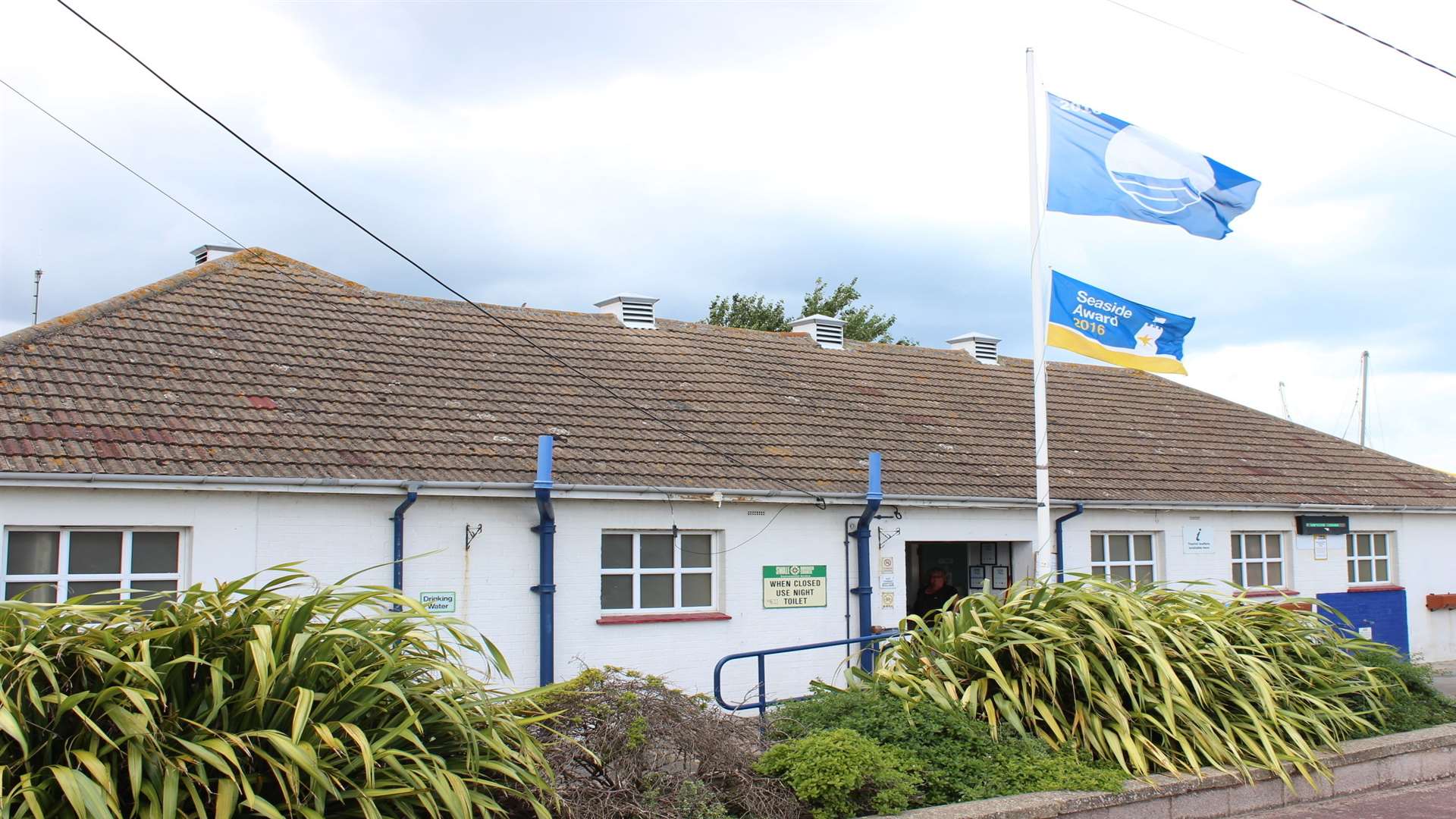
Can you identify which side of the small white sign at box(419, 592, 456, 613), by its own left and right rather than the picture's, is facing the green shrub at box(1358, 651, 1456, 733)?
left

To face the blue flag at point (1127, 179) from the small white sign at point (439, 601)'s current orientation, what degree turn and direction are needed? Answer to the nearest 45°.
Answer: approximately 90° to its left

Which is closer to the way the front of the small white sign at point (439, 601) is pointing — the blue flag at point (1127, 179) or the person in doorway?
the blue flag

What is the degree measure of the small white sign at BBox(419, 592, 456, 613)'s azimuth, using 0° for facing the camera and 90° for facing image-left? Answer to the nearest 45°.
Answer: approximately 0°

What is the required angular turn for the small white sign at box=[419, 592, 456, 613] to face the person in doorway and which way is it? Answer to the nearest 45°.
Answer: approximately 135° to its left

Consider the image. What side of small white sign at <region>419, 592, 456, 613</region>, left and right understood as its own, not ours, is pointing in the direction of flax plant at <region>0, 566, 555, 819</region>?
front

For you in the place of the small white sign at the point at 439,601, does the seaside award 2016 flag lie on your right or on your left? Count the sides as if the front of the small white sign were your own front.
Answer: on your left

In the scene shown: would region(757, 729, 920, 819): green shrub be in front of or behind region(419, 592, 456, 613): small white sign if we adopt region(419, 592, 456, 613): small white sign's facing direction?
in front

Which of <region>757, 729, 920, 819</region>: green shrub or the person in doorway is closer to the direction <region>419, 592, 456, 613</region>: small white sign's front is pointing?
the green shrub

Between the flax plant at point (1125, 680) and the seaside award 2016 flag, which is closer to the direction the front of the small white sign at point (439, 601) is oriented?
the flax plant

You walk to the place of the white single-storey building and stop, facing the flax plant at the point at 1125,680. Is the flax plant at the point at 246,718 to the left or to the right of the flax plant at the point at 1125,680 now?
right
